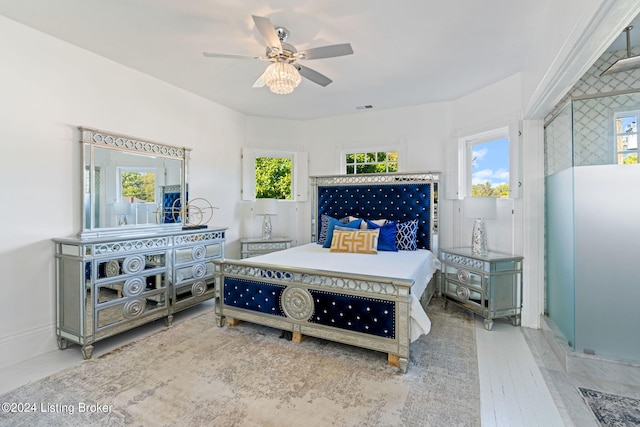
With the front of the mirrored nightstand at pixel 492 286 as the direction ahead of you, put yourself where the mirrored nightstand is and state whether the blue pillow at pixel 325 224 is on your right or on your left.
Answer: on your right

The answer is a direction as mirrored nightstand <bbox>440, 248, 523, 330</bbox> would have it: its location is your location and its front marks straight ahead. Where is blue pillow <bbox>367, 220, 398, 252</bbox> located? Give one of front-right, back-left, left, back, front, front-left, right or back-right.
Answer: front-right

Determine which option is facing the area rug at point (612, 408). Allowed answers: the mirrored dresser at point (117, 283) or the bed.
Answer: the mirrored dresser

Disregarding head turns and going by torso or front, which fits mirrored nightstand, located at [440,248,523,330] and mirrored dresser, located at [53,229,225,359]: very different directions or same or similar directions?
very different directions

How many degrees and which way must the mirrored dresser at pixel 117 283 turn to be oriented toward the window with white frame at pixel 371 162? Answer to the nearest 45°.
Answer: approximately 45° to its left

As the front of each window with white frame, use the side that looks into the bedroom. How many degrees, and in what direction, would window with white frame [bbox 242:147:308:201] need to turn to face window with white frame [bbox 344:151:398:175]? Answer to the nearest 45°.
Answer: approximately 90° to its left

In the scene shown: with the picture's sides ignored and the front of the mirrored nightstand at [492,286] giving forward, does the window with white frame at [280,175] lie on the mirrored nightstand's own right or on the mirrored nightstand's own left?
on the mirrored nightstand's own right
